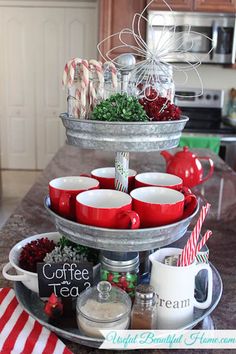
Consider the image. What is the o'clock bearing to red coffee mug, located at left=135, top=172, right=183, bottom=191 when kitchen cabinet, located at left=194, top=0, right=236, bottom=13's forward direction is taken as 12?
The red coffee mug is roughly at 12 o'clock from the kitchen cabinet.

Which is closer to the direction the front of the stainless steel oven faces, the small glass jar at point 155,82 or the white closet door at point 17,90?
the small glass jar

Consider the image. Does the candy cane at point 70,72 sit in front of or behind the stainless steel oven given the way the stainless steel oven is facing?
in front

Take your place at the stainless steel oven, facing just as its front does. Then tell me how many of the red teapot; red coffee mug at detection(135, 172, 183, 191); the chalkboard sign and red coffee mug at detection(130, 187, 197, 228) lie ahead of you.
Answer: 4

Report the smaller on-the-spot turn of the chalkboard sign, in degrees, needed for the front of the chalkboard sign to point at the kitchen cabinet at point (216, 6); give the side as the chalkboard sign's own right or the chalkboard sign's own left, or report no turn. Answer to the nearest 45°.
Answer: approximately 135° to the chalkboard sign's own left

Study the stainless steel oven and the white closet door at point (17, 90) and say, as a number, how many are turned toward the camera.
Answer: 2

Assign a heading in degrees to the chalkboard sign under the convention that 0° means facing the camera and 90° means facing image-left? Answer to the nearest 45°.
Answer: approximately 0°

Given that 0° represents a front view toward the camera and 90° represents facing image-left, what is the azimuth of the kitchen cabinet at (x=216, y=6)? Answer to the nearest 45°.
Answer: approximately 0°
